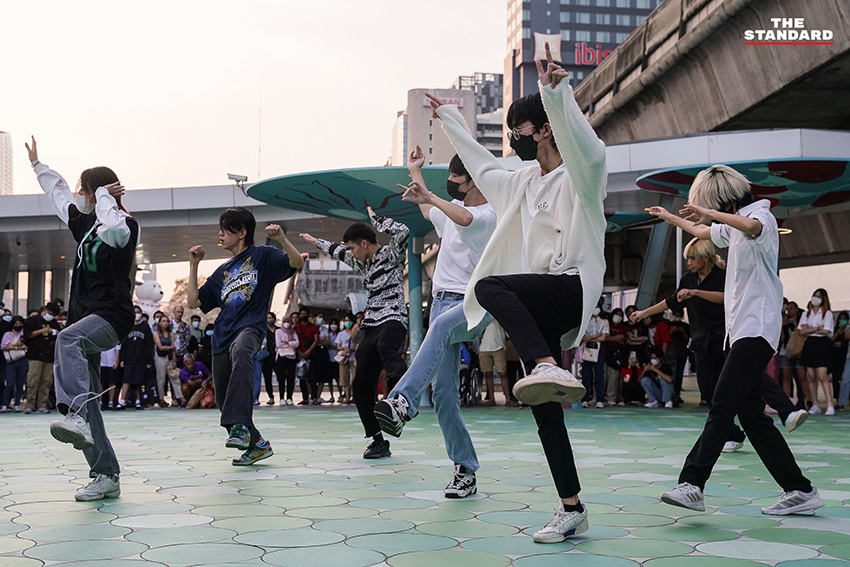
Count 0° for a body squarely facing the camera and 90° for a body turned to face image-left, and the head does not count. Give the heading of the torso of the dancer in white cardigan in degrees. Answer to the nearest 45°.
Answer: approximately 45°

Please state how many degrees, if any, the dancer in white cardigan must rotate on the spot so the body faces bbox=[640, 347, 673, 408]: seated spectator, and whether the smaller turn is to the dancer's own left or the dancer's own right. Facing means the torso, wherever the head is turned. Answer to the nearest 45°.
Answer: approximately 135° to the dancer's own right
